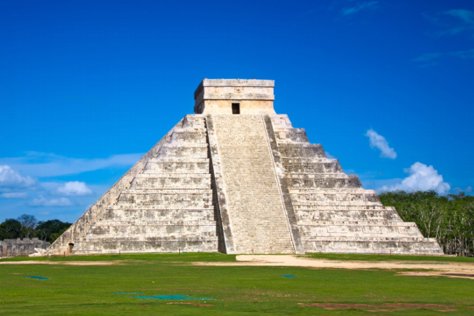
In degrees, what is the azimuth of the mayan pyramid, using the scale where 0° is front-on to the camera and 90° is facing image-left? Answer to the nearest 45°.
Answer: approximately 0°
